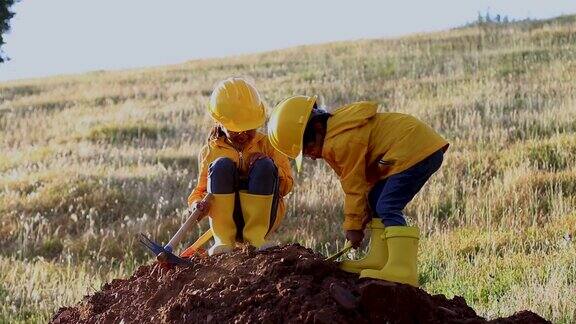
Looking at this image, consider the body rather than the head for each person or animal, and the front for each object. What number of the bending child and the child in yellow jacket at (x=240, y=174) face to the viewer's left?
1

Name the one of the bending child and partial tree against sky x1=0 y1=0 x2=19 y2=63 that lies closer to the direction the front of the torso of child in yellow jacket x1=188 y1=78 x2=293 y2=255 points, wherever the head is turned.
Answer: the bending child

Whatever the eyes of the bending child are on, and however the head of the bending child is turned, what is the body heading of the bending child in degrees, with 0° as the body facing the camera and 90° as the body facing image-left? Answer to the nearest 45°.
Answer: approximately 90°

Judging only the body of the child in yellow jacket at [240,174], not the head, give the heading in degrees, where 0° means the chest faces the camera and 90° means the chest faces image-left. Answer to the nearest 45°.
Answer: approximately 0°

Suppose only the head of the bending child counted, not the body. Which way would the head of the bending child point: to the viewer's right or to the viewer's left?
to the viewer's left

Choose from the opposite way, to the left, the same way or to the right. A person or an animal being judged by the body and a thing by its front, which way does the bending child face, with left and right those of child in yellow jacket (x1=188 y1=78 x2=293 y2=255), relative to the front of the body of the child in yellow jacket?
to the right
